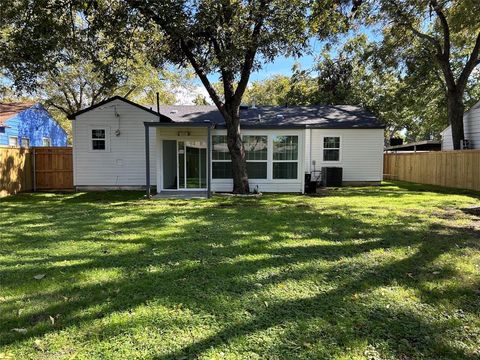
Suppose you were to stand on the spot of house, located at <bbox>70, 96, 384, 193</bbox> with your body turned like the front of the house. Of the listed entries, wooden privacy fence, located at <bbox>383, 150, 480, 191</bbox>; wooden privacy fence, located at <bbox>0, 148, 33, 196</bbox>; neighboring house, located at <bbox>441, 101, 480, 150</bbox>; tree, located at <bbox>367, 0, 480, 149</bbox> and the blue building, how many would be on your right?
3

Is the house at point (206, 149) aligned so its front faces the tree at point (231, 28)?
no

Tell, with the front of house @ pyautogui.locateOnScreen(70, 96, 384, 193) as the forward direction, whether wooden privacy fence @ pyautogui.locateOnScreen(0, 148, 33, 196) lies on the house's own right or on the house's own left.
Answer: on the house's own left

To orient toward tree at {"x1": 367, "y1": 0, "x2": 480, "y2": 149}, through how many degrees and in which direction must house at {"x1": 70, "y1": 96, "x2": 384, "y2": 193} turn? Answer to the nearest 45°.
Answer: approximately 90° to its right

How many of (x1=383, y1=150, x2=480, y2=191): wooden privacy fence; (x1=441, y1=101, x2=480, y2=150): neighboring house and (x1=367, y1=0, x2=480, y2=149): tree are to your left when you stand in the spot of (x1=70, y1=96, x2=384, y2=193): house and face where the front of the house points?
0

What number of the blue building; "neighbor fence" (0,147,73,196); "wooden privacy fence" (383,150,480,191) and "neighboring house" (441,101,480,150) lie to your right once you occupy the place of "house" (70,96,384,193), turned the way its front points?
2

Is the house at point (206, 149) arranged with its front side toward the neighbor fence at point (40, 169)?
no

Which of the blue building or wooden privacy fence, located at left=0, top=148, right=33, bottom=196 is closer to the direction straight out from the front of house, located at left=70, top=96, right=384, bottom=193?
the blue building

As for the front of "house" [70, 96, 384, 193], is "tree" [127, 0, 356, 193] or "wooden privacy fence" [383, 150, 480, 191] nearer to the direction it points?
the wooden privacy fence

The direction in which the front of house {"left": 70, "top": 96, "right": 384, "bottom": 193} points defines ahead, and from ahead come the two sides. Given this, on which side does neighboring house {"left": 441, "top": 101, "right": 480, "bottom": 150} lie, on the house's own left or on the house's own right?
on the house's own right

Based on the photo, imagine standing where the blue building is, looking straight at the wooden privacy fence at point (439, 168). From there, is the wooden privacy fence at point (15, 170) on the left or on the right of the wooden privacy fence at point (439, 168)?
right

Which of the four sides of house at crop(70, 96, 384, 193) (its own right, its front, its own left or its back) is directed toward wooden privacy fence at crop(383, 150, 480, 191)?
right

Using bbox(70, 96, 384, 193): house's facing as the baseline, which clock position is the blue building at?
The blue building is roughly at 10 o'clock from the house.

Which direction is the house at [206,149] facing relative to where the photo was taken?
away from the camera
